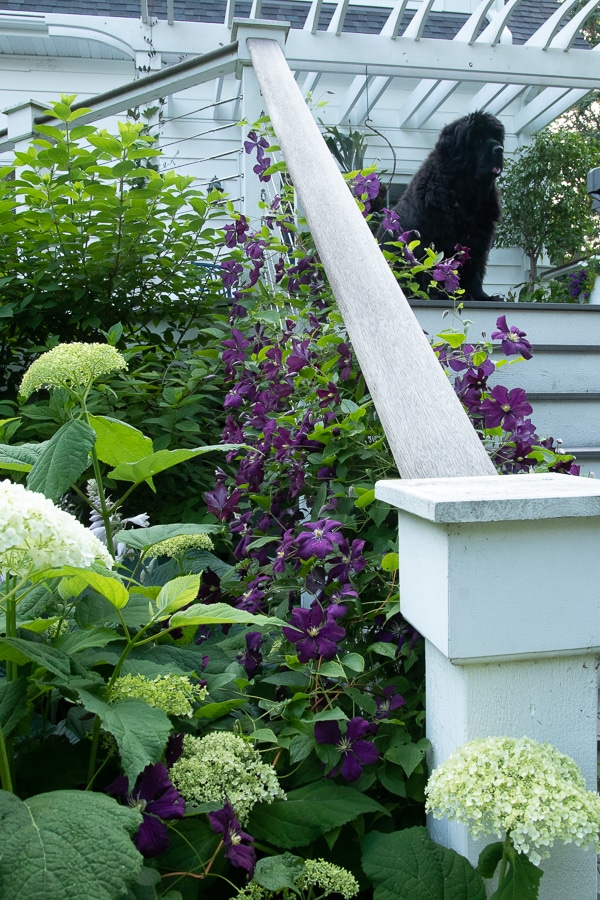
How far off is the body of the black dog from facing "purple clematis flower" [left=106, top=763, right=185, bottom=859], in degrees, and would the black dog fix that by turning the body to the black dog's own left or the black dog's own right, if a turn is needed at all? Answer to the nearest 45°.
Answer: approximately 45° to the black dog's own right

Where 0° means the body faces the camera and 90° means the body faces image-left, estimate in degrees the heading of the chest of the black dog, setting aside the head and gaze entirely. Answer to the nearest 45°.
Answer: approximately 315°

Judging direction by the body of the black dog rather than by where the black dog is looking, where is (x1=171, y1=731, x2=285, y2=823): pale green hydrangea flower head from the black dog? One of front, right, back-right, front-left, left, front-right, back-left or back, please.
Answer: front-right

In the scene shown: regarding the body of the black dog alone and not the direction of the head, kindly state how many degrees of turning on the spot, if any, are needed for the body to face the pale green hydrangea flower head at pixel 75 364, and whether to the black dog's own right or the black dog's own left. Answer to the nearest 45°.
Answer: approximately 45° to the black dog's own right
